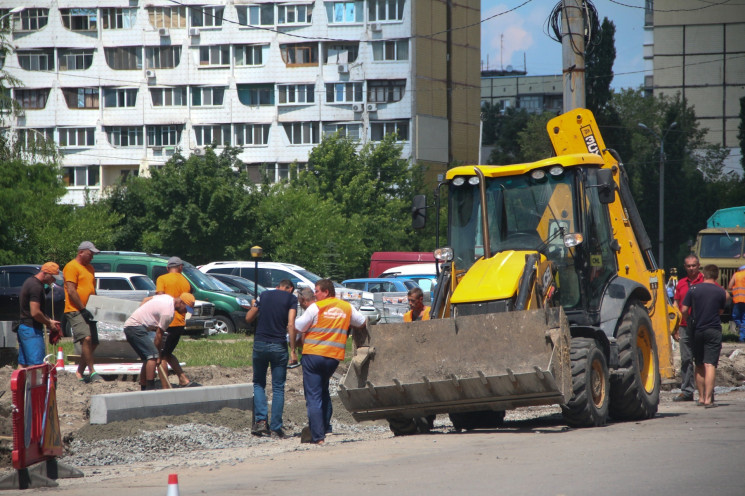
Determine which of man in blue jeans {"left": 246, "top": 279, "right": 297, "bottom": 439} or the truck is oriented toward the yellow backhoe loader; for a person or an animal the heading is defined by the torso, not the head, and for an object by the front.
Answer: the truck

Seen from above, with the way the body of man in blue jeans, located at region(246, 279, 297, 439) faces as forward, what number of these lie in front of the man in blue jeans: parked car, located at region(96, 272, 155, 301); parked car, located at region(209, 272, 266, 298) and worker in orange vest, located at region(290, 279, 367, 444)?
2

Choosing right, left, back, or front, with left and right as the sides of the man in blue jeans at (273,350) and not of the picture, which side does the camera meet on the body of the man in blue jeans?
back

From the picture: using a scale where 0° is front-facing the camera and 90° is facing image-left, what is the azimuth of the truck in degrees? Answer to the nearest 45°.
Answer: approximately 0°

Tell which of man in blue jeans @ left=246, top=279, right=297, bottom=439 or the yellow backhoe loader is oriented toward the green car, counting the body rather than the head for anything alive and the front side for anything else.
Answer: the man in blue jeans

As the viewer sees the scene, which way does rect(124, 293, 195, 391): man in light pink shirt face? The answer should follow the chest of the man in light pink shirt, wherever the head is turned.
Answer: to the viewer's right
